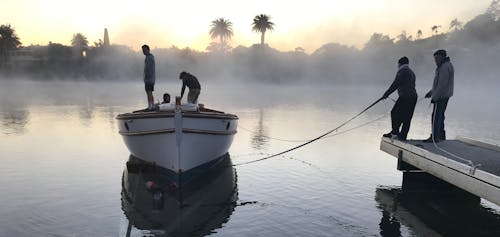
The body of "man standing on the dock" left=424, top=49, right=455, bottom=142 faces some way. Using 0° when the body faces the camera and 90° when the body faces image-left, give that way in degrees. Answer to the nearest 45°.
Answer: approximately 90°

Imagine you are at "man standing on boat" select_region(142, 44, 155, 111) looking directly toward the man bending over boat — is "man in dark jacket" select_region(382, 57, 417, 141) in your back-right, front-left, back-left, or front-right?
front-right

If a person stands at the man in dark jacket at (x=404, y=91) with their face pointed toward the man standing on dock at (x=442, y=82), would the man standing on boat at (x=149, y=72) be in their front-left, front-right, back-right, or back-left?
back-left

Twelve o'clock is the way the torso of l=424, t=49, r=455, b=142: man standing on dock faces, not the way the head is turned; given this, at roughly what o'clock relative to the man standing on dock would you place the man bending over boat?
The man bending over boat is roughly at 12 o'clock from the man standing on dock.

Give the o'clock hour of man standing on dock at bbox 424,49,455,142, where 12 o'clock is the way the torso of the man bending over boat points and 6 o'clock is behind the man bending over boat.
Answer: The man standing on dock is roughly at 7 o'clock from the man bending over boat.

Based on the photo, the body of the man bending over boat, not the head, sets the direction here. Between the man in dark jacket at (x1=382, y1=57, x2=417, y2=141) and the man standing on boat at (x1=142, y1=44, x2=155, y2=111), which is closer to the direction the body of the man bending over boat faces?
the man standing on boat

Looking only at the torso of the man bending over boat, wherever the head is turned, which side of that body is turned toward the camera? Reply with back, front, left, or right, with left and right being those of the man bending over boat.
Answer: left

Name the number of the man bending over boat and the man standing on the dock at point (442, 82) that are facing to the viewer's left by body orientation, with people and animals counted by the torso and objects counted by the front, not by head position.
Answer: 2

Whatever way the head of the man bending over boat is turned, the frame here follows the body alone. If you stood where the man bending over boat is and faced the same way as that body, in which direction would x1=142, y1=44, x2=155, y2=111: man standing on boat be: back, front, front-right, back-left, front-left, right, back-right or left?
front-left

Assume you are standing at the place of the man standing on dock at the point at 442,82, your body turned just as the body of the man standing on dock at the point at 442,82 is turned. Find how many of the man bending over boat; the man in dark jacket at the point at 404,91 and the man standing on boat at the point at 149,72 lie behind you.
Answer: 0
